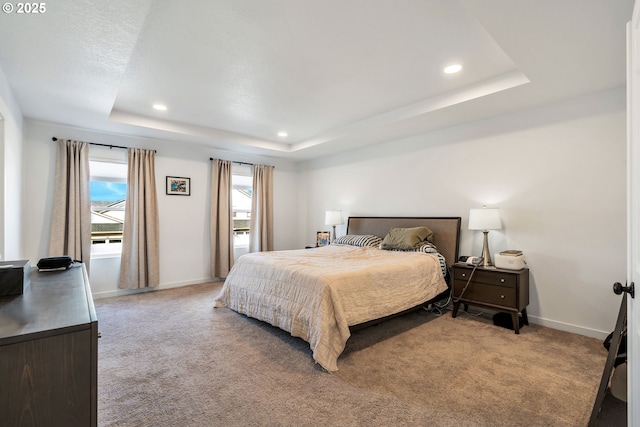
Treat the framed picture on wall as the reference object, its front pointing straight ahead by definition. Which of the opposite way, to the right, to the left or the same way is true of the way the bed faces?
to the right

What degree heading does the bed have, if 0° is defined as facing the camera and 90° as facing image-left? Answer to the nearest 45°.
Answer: approximately 45°

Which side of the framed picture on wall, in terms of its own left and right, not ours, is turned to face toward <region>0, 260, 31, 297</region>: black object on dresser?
front

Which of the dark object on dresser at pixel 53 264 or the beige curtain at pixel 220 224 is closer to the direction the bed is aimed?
the dark object on dresser

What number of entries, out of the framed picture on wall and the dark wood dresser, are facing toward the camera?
1

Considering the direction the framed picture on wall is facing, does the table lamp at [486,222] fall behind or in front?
in front

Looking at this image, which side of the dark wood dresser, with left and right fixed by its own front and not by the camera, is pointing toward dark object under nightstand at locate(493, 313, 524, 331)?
front

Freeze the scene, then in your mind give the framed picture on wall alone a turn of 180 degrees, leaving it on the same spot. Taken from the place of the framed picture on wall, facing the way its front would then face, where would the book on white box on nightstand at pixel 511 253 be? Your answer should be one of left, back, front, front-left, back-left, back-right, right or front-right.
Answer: back-right

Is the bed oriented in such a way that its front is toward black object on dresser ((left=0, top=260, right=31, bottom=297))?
yes

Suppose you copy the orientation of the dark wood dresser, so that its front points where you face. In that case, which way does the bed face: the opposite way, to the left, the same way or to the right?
the opposite way

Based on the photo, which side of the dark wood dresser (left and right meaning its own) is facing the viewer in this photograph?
right

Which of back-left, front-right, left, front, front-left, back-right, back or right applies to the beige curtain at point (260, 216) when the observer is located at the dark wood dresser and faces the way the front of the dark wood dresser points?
front-left

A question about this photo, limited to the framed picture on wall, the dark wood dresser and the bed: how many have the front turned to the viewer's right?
1
